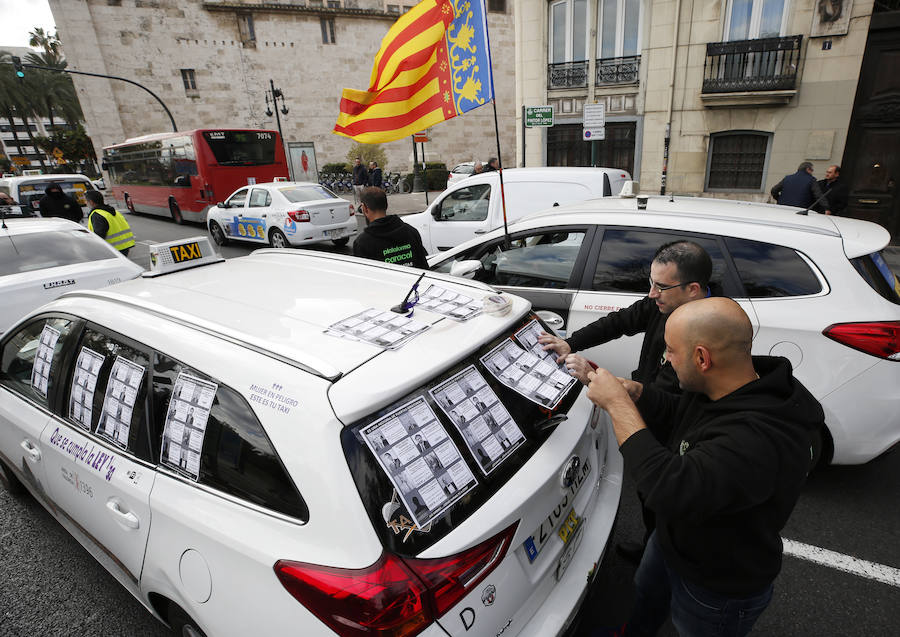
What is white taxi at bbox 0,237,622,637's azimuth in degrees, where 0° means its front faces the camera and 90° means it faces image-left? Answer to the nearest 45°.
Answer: approximately 135°

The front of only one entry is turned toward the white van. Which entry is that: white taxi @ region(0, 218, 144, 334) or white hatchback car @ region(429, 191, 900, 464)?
the white hatchback car

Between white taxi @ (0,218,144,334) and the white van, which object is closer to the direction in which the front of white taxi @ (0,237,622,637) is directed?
the white taxi

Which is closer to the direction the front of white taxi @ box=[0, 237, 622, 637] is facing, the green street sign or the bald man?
the green street sign

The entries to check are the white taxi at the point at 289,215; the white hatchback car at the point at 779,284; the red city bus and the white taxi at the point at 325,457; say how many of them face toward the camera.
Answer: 0

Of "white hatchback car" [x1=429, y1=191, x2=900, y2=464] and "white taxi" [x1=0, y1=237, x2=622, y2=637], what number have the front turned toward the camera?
0

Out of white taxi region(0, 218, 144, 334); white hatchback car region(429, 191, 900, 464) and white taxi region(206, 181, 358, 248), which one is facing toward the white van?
the white hatchback car

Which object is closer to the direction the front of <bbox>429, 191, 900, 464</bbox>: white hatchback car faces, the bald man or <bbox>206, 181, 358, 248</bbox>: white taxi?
the white taxi

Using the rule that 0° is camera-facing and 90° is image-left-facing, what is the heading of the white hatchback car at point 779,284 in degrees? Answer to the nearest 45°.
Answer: approximately 135°

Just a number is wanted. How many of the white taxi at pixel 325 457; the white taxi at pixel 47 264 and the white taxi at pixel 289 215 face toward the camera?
0

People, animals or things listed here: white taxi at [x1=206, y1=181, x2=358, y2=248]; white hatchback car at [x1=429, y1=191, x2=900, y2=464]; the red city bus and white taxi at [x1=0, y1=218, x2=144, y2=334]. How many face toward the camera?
0

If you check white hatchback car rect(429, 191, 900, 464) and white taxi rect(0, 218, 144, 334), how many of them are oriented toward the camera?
0

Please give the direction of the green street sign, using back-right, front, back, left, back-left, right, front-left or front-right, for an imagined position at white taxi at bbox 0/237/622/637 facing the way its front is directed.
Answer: right

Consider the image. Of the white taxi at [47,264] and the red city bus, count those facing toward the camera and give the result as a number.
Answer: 0
